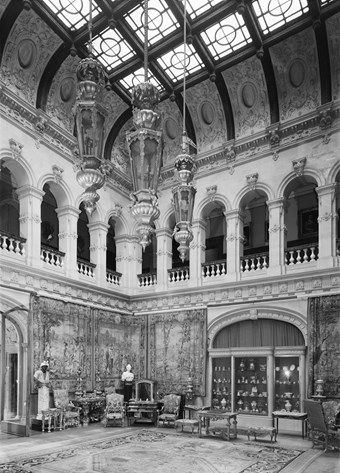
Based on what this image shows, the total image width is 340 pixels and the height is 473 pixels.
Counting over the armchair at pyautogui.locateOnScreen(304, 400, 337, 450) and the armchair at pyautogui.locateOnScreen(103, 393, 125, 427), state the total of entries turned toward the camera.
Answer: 1

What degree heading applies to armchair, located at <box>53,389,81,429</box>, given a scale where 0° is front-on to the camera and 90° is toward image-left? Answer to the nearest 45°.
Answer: approximately 315°

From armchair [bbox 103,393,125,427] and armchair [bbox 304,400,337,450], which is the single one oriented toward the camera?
armchair [bbox 103,393,125,427]

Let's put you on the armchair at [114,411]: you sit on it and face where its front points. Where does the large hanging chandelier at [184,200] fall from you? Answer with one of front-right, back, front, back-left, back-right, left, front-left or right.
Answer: front

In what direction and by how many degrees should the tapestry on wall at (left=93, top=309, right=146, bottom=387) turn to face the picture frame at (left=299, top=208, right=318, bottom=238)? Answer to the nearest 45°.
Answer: approximately 45° to its left

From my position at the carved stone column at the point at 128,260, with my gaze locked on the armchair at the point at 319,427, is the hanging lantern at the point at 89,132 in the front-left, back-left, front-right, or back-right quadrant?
front-right

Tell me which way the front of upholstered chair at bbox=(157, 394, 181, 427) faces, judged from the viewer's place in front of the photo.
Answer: facing the viewer and to the left of the viewer

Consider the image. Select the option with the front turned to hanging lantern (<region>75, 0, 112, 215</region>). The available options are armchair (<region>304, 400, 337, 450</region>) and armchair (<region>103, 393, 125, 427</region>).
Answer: armchair (<region>103, 393, 125, 427</region>)
